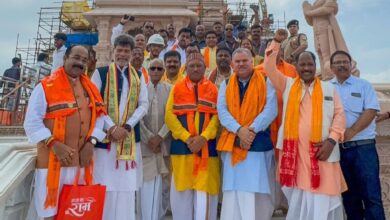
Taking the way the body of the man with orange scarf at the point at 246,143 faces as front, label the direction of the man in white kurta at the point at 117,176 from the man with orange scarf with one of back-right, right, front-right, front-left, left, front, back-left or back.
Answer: right

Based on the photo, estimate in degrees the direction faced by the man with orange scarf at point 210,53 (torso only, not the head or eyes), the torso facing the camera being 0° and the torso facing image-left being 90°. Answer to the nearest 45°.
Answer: approximately 0°

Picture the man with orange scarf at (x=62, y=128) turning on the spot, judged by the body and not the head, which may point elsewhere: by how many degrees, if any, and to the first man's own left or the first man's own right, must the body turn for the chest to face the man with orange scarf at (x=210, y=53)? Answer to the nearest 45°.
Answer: approximately 90° to the first man's own left

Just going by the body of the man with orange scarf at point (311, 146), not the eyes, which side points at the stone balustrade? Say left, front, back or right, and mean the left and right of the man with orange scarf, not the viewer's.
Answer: right

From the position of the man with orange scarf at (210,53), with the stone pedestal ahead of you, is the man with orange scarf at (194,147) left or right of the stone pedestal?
right
